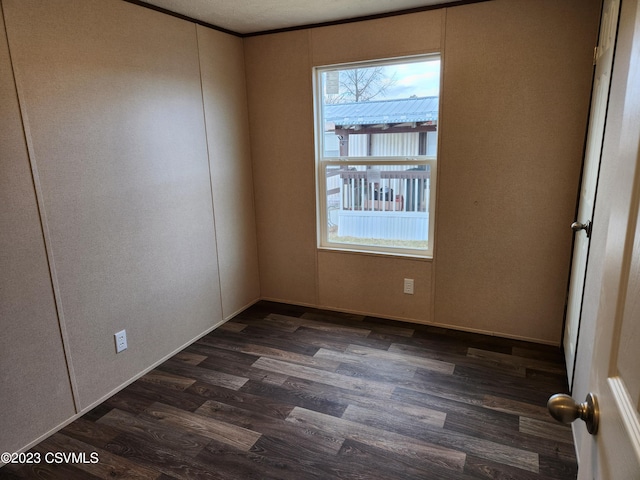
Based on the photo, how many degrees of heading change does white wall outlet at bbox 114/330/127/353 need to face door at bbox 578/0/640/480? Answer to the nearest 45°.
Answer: approximately 45° to its right

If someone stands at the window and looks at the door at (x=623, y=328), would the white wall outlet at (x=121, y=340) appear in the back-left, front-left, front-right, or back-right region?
front-right

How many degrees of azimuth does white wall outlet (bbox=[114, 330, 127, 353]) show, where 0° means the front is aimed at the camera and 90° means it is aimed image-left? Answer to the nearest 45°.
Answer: approximately 315°

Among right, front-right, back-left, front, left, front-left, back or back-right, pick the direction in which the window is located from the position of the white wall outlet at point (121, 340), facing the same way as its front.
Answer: front-left
